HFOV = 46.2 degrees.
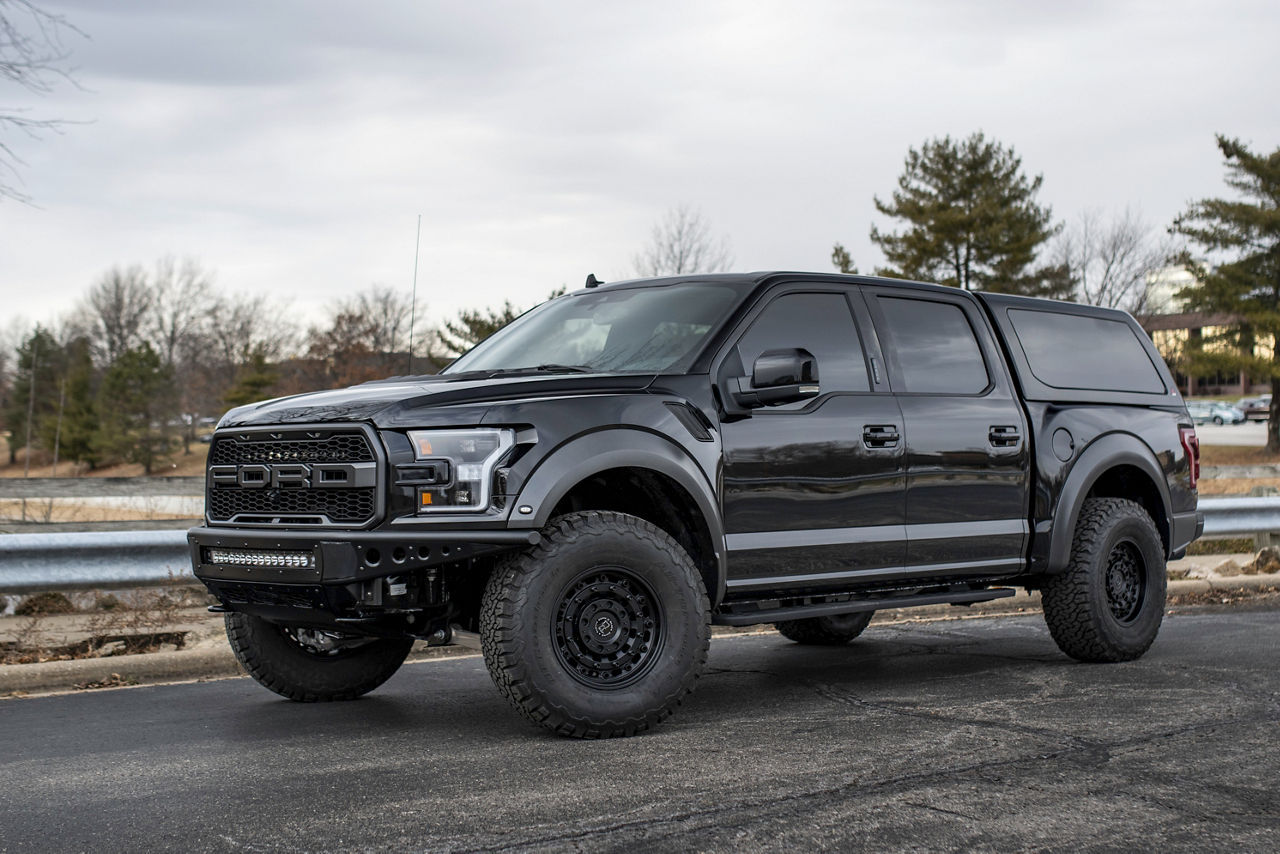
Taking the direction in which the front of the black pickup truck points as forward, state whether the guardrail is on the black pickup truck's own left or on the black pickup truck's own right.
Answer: on the black pickup truck's own right

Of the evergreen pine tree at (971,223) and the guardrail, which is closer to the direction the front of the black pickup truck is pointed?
the guardrail

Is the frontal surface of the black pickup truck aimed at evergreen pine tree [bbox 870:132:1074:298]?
no

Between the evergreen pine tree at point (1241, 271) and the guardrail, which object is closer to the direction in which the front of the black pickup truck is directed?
the guardrail

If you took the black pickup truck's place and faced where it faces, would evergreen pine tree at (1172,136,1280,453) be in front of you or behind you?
behind

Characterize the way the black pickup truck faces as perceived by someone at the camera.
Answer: facing the viewer and to the left of the viewer
